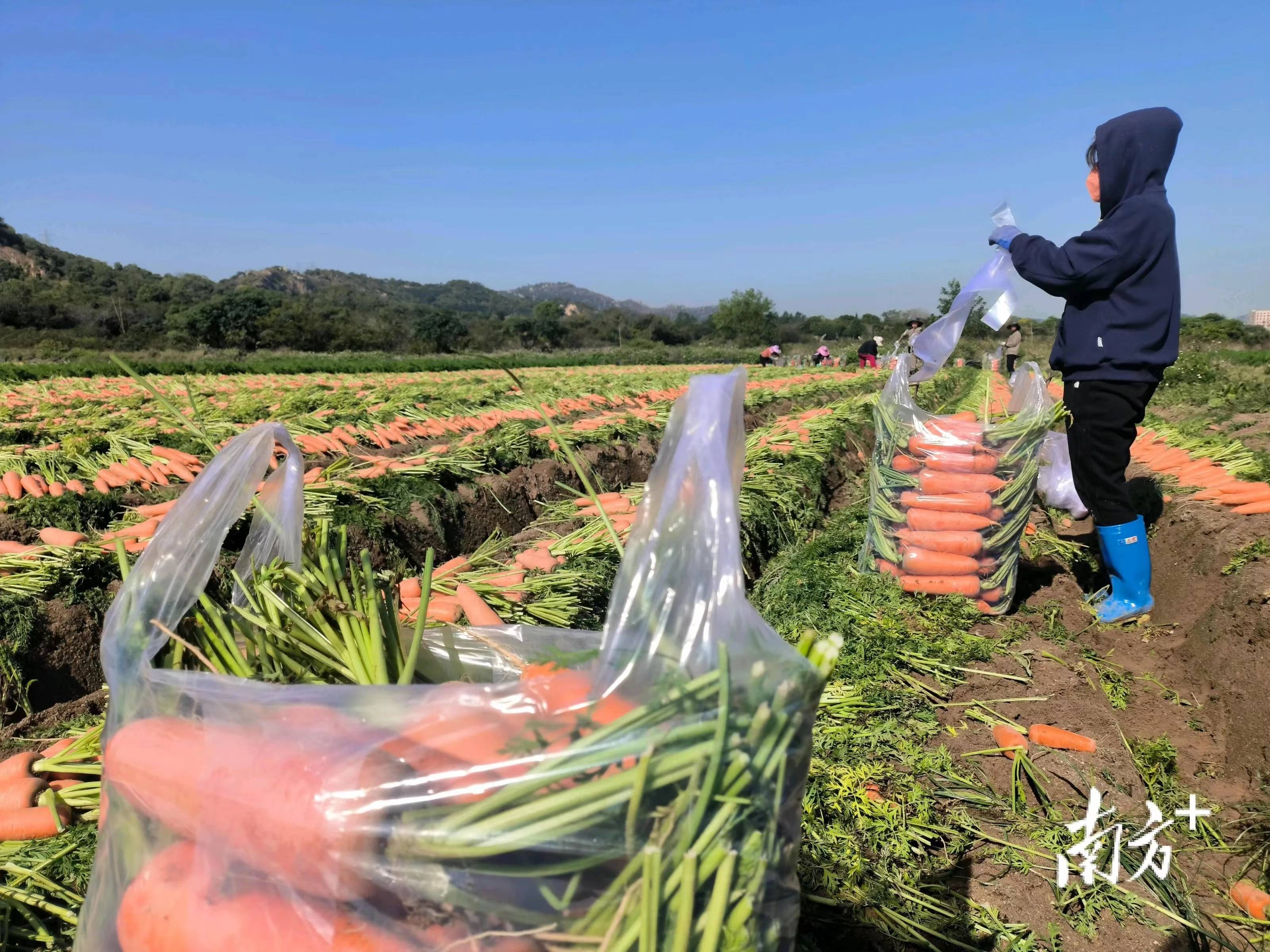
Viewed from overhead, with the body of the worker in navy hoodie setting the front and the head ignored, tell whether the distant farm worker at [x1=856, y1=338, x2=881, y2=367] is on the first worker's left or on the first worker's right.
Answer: on the first worker's right

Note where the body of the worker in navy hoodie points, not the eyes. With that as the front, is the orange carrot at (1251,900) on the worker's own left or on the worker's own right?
on the worker's own left

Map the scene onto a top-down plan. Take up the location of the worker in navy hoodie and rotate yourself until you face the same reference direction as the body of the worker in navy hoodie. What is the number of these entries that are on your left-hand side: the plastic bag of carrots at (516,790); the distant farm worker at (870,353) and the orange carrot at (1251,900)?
2

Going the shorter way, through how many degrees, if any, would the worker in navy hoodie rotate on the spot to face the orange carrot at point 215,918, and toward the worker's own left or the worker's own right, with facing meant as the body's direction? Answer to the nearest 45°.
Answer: approximately 90° to the worker's own left

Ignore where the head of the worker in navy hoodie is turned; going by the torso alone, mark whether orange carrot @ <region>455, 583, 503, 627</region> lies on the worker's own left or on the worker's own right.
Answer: on the worker's own left

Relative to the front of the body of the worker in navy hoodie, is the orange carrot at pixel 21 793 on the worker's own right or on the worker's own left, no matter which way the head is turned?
on the worker's own left

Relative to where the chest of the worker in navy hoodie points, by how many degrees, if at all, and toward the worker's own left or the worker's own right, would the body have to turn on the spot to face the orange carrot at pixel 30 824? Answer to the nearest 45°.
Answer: approximately 45° to the worker's own left

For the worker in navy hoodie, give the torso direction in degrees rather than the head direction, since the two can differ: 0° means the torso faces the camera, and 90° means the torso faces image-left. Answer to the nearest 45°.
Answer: approximately 90°

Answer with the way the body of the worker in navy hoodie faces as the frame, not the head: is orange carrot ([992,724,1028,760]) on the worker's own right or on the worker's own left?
on the worker's own left

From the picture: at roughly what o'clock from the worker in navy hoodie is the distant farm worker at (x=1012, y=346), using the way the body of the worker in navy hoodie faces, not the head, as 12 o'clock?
The distant farm worker is roughly at 3 o'clock from the worker in navy hoodie.

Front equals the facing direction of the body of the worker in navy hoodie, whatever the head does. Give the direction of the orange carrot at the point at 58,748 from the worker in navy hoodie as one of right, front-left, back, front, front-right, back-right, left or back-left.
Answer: front-left
